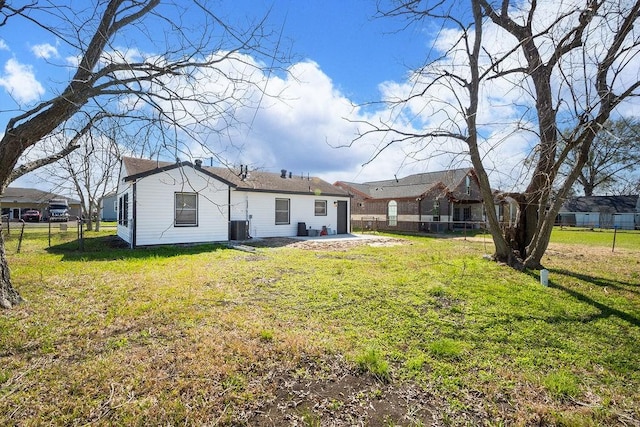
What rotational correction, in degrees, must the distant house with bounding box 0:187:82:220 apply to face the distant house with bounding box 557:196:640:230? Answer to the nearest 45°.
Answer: approximately 45° to its left

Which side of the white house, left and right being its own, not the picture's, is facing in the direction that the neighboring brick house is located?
right

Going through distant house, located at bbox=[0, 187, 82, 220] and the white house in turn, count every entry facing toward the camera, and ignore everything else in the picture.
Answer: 1

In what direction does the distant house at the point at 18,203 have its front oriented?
toward the camera

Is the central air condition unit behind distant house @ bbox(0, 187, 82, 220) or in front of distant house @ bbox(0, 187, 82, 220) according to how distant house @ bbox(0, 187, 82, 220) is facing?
in front

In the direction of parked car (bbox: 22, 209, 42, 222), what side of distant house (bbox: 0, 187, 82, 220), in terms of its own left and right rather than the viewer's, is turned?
front

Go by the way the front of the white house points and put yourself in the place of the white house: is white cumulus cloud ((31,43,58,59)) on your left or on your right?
on your left

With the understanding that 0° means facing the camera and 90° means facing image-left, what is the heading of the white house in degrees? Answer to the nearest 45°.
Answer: approximately 135°

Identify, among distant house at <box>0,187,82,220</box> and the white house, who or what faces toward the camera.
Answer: the distant house

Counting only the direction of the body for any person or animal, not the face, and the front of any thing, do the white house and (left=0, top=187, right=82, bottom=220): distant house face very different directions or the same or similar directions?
very different directions

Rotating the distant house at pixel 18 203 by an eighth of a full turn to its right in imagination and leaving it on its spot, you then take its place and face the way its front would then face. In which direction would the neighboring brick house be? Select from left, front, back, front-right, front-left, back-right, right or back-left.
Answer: left
